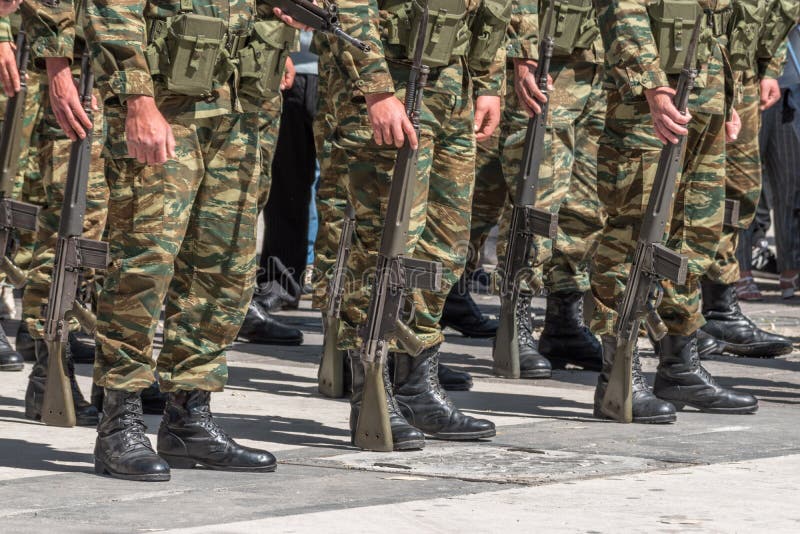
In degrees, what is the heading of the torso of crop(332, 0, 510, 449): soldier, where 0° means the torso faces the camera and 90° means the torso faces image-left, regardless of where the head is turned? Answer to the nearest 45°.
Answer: approximately 315°

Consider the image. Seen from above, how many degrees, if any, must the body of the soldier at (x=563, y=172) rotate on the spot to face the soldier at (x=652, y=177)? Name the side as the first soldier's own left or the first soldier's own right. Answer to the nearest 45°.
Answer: approximately 45° to the first soldier's own right

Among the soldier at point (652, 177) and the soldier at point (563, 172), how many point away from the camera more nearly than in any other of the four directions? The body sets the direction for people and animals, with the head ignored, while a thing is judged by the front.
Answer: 0

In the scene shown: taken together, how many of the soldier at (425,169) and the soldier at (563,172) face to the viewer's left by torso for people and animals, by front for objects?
0

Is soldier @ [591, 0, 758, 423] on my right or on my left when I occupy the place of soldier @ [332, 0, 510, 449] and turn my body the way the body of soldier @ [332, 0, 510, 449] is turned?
on my left

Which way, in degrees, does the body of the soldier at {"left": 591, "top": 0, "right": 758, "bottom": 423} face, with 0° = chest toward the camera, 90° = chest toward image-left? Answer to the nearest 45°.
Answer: approximately 315°

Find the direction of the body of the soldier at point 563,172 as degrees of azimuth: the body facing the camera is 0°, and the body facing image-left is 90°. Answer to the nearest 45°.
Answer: approximately 315°

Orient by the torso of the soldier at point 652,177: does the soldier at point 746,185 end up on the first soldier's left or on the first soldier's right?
on the first soldier's left
